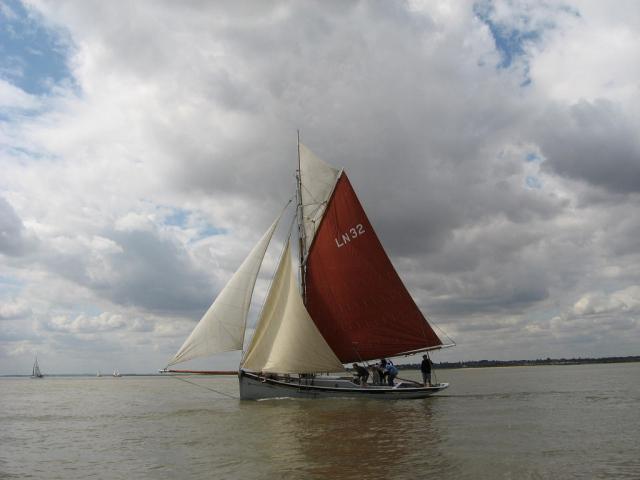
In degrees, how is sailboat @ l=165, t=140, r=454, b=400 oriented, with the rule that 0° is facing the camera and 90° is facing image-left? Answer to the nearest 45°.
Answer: approximately 90°

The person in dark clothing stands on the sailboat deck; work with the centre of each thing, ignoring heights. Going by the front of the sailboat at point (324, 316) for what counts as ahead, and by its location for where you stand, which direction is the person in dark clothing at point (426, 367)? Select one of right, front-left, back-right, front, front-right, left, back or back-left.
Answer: back
